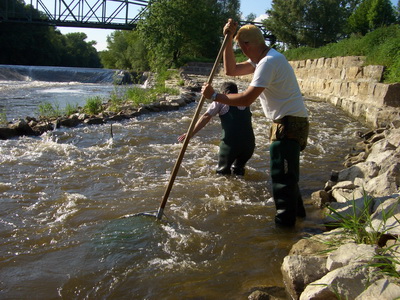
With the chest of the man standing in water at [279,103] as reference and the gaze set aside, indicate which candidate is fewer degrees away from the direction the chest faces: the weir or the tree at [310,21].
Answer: the weir

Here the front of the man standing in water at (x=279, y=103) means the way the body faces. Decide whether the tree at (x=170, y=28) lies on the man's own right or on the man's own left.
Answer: on the man's own right

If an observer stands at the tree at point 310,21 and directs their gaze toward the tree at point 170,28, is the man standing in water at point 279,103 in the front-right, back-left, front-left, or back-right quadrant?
front-left

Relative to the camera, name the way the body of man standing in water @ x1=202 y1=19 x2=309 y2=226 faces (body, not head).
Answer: to the viewer's left

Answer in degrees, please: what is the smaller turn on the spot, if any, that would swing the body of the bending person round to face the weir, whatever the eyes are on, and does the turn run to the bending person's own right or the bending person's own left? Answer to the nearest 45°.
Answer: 0° — they already face it

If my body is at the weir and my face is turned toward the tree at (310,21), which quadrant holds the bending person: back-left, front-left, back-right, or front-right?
front-right

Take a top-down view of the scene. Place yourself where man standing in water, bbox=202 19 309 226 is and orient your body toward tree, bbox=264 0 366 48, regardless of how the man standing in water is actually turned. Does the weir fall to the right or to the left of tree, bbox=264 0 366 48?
left

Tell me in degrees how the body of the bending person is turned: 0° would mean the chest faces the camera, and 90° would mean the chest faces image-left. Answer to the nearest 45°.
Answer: approximately 135°

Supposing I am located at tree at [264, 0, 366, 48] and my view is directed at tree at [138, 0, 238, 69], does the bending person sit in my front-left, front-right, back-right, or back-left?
front-left

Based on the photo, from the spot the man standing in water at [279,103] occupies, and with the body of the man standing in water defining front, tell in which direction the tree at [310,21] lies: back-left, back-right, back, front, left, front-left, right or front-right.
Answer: right

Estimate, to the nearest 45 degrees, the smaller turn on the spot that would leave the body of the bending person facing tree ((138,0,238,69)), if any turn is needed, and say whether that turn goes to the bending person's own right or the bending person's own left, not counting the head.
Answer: approximately 45° to the bending person's own right

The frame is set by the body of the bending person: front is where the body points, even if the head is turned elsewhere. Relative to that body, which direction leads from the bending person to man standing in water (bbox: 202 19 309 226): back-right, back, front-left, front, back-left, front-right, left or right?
back-left
